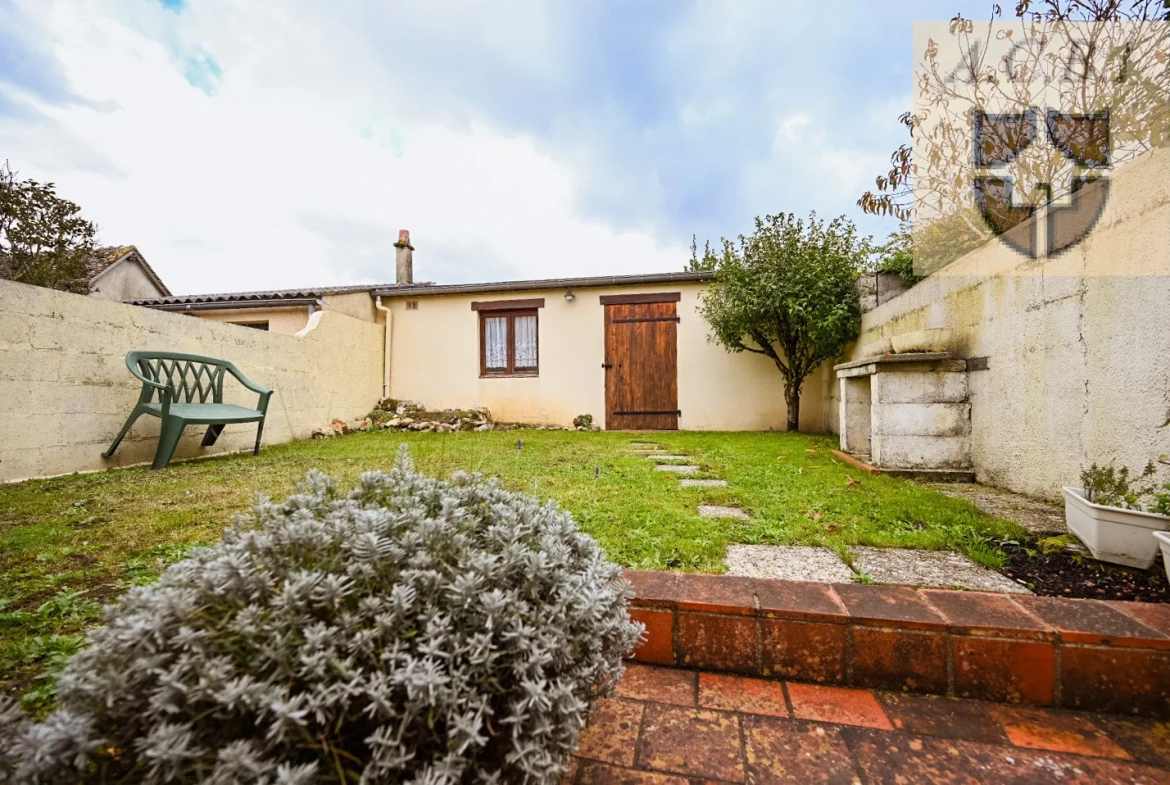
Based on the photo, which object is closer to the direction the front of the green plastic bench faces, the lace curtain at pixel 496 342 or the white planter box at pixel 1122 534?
the white planter box

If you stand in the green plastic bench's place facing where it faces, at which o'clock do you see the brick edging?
The brick edging is roughly at 1 o'clock from the green plastic bench.

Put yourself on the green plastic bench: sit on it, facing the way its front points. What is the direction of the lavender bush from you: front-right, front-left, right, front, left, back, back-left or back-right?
front-right

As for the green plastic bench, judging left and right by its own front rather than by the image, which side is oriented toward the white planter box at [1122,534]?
front

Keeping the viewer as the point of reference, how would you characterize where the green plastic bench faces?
facing the viewer and to the right of the viewer

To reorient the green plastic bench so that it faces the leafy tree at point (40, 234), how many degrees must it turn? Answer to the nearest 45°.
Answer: approximately 135° to its left

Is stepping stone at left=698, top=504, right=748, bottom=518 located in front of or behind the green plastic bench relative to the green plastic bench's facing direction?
in front

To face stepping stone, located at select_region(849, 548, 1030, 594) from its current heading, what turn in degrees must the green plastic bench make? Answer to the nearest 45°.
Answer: approximately 45° to its right

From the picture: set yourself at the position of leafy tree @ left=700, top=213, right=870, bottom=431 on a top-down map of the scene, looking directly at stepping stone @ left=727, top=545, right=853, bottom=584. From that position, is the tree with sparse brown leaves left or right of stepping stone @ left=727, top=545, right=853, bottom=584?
left
